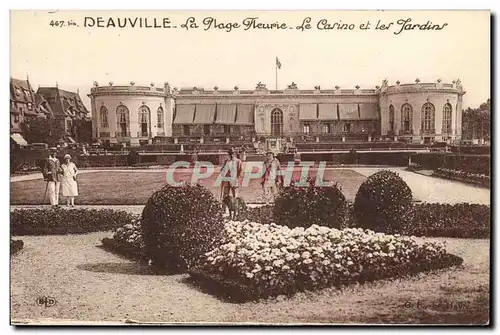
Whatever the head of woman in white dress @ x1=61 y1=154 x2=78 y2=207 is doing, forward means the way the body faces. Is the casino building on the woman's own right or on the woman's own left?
on the woman's own left

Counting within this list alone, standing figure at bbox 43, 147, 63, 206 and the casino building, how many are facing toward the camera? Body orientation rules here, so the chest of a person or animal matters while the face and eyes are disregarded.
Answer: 2

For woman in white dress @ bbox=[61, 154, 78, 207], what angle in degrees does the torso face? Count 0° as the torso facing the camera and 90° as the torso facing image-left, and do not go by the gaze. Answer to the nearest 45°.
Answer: approximately 0°

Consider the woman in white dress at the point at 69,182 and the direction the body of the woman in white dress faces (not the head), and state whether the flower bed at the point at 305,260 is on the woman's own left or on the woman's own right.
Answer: on the woman's own left

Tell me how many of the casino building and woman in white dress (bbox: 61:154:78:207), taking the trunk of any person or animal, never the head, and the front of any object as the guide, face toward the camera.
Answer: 2

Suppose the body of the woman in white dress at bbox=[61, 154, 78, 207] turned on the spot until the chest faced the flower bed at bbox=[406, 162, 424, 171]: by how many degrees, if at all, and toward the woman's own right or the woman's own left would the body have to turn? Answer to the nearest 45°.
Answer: approximately 90° to the woman's own left
